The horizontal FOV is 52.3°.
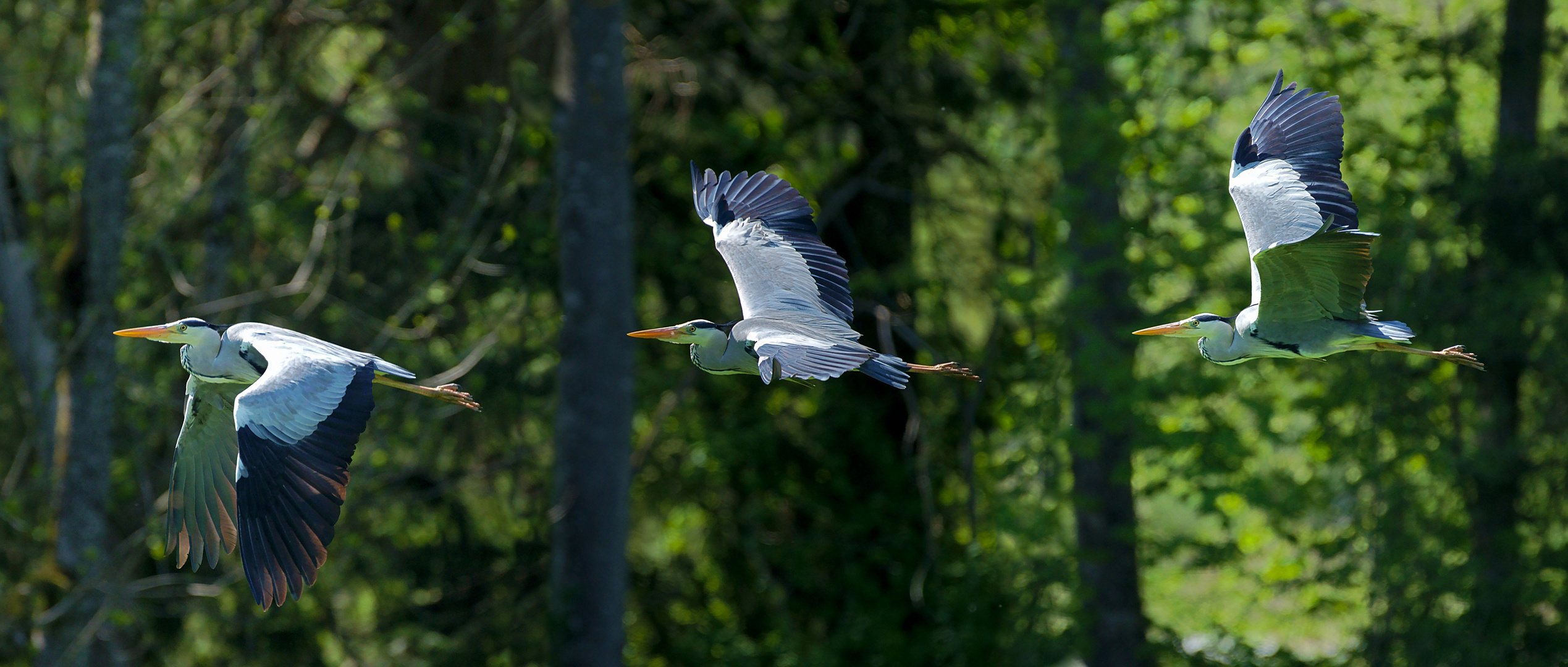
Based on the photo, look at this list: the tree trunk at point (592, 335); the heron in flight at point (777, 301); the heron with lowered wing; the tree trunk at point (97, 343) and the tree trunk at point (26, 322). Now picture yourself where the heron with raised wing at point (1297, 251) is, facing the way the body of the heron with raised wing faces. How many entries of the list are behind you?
0

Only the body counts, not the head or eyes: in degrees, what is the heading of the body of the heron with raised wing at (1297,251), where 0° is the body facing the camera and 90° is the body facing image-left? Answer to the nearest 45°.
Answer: approximately 90°

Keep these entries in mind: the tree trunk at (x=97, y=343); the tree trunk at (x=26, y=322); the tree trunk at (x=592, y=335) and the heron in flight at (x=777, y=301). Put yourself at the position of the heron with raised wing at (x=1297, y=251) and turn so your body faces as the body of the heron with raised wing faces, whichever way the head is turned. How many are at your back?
0

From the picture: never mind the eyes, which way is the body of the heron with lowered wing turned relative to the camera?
to the viewer's left

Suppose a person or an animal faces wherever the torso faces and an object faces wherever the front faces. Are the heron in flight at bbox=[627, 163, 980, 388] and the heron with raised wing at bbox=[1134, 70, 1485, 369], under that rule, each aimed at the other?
no

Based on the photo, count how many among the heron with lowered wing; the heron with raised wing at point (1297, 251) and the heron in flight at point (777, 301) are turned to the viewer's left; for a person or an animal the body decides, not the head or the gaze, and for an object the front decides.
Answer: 3

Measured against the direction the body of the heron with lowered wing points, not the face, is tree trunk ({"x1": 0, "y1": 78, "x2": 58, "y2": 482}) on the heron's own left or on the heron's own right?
on the heron's own right

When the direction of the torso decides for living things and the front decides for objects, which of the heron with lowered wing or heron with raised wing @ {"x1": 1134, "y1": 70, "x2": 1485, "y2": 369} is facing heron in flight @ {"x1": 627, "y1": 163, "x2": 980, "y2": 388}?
the heron with raised wing

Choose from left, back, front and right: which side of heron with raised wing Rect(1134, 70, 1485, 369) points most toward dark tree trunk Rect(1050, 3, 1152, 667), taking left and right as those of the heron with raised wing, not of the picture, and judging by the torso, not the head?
right

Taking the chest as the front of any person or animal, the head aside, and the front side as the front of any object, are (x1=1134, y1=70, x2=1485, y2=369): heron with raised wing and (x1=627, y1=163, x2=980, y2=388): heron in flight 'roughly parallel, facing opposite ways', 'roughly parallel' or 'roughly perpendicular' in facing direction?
roughly parallel

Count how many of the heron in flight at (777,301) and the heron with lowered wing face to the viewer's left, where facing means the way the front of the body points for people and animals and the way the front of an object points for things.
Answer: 2

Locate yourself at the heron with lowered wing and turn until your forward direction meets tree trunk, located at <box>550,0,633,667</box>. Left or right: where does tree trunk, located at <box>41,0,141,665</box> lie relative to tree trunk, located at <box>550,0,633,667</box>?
left

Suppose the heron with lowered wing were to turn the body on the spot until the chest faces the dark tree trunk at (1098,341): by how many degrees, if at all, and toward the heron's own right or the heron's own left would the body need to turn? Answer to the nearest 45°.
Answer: approximately 135° to the heron's own right

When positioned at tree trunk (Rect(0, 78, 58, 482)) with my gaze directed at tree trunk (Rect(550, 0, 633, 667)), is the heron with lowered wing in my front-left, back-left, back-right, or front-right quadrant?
front-right

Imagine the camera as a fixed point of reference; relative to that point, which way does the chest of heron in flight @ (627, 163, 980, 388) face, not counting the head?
to the viewer's left

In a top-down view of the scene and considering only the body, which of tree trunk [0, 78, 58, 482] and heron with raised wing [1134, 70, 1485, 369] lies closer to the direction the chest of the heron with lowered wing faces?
the tree trunk

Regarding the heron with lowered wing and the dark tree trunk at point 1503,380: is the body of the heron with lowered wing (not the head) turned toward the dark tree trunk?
no

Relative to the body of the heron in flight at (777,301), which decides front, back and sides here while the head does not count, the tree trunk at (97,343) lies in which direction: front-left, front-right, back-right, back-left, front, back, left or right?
front-right

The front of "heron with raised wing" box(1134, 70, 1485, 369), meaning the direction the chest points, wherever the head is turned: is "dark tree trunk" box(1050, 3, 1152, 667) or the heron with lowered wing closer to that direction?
the heron with lowered wing

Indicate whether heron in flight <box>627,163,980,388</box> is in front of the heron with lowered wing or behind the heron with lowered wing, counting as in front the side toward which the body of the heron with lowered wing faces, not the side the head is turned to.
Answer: behind

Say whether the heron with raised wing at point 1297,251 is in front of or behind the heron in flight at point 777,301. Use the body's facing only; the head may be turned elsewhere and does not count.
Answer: behind
